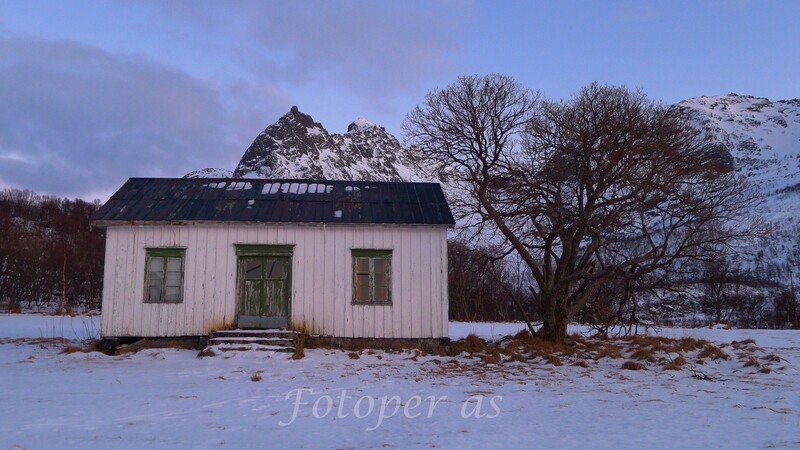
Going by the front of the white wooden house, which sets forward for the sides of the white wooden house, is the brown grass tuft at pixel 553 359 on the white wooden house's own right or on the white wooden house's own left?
on the white wooden house's own left

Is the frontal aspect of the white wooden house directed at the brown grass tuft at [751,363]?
no

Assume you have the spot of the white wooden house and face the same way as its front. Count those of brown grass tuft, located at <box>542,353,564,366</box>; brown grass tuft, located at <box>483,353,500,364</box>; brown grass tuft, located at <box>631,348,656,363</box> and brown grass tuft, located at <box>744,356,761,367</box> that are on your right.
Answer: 0

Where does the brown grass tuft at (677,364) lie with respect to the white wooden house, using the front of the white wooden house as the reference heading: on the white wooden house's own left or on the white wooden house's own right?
on the white wooden house's own left

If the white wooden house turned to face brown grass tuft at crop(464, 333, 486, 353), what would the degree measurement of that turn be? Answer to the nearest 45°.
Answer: approximately 90° to its left

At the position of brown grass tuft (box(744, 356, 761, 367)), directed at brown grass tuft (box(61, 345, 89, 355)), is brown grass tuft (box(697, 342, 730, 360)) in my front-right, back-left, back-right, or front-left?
front-right

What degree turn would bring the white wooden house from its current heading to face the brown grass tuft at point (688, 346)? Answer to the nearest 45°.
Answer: approximately 90° to its left

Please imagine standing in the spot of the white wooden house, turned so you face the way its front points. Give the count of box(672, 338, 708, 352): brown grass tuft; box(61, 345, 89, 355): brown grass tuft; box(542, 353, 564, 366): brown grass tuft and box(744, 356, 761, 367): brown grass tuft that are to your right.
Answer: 1

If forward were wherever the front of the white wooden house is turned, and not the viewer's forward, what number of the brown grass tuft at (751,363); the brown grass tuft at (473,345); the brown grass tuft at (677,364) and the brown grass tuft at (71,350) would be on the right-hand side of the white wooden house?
1

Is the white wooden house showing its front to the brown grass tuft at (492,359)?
no

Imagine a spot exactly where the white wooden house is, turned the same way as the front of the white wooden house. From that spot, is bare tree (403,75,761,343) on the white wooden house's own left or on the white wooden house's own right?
on the white wooden house's own left

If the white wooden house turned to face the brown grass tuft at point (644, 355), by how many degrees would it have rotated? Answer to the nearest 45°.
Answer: approximately 90° to its left

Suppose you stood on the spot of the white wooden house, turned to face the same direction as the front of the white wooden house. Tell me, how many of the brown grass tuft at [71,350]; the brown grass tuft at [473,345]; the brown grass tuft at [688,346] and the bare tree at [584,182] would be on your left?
3

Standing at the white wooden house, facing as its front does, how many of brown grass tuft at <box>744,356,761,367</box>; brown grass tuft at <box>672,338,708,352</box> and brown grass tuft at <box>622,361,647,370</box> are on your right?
0

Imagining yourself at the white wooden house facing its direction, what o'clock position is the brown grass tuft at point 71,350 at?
The brown grass tuft is roughly at 3 o'clock from the white wooden house.

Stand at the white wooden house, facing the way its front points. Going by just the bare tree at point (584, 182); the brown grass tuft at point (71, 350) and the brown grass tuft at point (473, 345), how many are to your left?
2

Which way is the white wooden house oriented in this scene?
toward the camera
